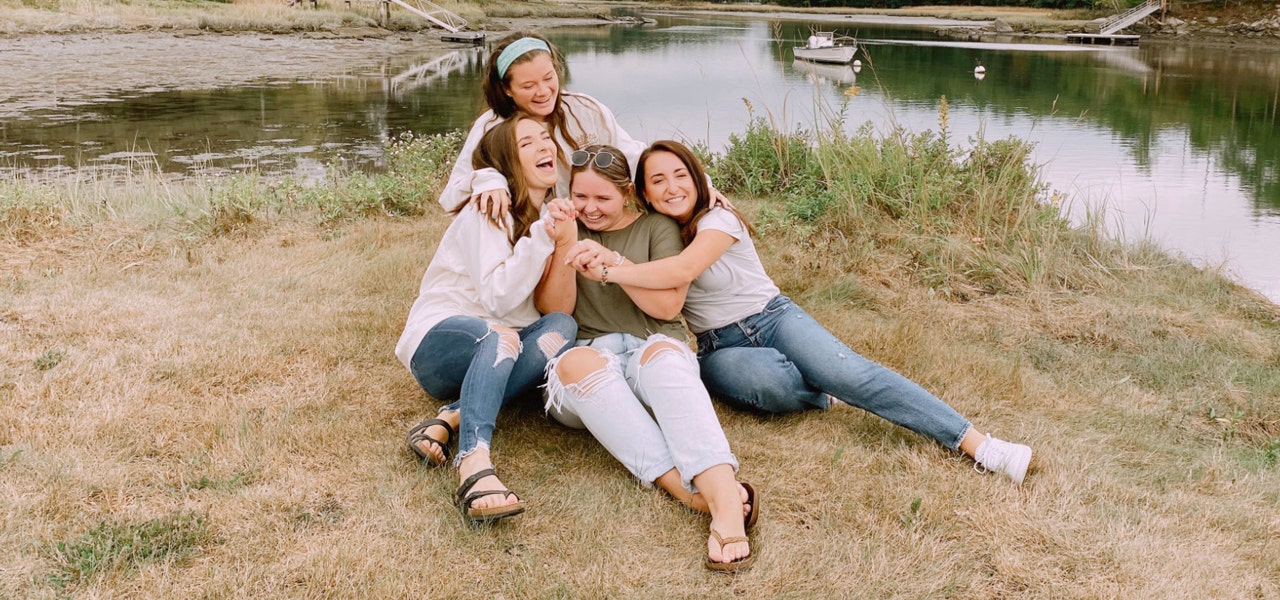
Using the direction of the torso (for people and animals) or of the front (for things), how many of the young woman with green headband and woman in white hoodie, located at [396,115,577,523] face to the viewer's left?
0

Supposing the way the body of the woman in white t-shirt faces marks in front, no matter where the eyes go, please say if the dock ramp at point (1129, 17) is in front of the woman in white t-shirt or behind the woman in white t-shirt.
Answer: behind

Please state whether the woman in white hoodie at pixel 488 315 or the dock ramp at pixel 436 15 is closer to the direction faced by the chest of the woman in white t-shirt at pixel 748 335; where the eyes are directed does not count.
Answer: the woman in white hoodie

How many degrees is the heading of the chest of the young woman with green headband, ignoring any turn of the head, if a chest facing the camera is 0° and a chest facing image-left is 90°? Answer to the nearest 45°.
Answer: approximately 0°

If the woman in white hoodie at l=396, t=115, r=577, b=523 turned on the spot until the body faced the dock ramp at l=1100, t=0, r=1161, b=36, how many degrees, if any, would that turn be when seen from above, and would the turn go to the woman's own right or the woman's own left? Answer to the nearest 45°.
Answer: approximately 90° to the woman's own left

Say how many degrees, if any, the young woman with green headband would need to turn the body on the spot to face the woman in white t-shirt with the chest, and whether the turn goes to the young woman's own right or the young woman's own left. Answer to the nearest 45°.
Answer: approximately 45° to the young woman's own left

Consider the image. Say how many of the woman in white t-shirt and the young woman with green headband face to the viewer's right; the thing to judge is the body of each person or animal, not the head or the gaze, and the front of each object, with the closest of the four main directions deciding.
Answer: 0

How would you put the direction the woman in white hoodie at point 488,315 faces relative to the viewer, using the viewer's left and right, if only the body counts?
facing the viewer and to the right of the viewer

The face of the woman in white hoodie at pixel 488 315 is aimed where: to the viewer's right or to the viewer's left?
to the viewer's right

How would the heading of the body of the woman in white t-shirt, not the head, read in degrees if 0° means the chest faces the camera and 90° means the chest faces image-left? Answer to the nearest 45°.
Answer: approximately 45°
